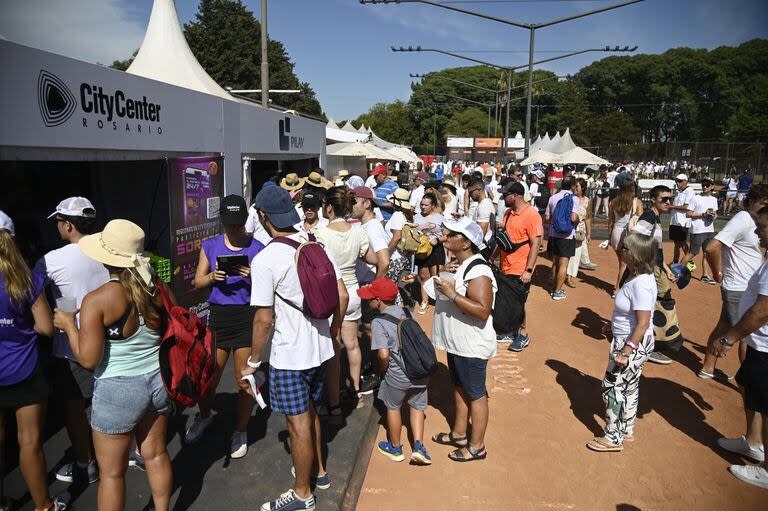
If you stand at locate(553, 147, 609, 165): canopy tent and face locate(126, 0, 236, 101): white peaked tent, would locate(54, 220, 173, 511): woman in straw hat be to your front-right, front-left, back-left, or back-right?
front-left

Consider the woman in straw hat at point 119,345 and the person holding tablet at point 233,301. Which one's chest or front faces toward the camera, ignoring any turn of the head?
the person holding tablet

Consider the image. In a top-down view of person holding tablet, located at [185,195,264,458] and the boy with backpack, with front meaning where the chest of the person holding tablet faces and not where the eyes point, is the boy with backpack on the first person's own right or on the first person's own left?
on the first person's own left

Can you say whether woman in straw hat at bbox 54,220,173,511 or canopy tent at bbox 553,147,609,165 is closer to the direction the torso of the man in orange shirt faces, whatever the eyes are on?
the woman in straw hat

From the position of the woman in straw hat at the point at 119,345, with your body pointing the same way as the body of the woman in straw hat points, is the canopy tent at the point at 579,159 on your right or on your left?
on your right

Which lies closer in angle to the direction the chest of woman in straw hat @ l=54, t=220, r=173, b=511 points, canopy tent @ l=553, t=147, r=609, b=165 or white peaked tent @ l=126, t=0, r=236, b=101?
the white peaked tent

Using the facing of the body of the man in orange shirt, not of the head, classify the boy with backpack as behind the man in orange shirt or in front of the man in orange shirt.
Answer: in front

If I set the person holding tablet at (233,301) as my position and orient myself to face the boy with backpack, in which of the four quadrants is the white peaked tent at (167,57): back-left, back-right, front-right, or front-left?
back-left

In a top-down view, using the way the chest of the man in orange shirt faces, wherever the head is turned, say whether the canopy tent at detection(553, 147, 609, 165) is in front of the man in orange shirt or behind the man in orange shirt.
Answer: behind

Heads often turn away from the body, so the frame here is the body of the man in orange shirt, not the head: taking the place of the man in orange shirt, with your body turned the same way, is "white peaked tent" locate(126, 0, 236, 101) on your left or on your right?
on your right

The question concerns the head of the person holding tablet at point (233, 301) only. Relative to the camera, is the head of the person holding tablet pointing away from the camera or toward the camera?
toward the camera

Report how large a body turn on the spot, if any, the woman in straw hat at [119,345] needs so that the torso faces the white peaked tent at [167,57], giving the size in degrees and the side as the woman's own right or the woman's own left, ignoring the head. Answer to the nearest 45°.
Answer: approximately 45° to the woman's own right

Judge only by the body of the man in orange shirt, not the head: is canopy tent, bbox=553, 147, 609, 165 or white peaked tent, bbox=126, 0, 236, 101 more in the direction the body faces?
the white peaked tent

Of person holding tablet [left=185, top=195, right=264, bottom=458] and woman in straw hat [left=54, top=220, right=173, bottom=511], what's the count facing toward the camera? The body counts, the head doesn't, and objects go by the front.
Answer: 1

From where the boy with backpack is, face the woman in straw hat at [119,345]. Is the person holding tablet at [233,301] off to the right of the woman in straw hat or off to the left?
right

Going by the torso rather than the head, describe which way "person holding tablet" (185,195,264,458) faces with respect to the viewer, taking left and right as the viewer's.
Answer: facing the viewer

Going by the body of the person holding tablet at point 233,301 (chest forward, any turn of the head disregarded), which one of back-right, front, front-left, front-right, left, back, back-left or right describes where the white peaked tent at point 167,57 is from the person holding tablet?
back

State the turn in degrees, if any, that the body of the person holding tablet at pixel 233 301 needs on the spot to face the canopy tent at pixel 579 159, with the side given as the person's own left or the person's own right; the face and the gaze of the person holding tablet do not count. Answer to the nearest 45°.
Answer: approximately 135° to the person's own left
